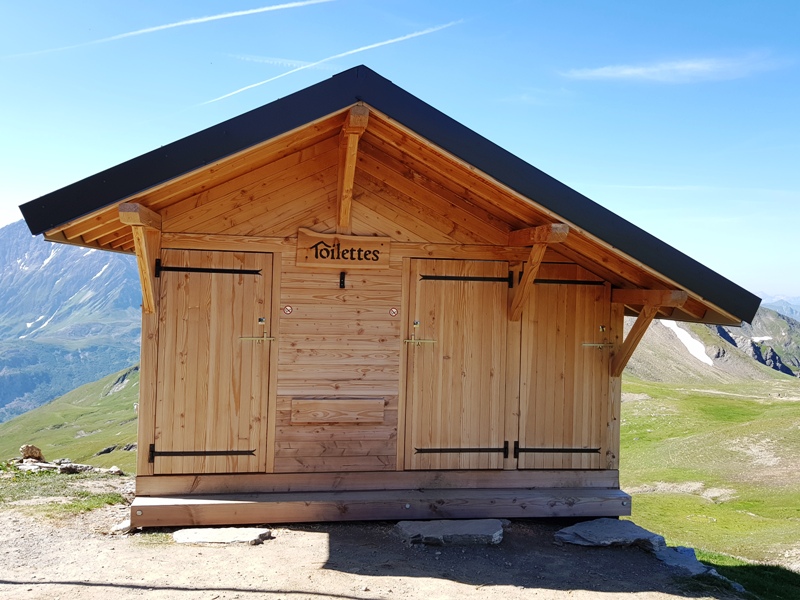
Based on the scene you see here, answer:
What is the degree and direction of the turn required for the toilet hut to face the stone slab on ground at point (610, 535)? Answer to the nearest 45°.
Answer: approximately 90° to its left

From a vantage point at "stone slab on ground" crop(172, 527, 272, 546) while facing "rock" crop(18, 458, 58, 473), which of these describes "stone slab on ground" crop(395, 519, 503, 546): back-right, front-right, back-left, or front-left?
back-right

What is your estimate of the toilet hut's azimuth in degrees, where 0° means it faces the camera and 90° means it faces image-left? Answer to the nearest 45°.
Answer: approximately 0°

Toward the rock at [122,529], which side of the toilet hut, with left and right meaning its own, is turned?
right
